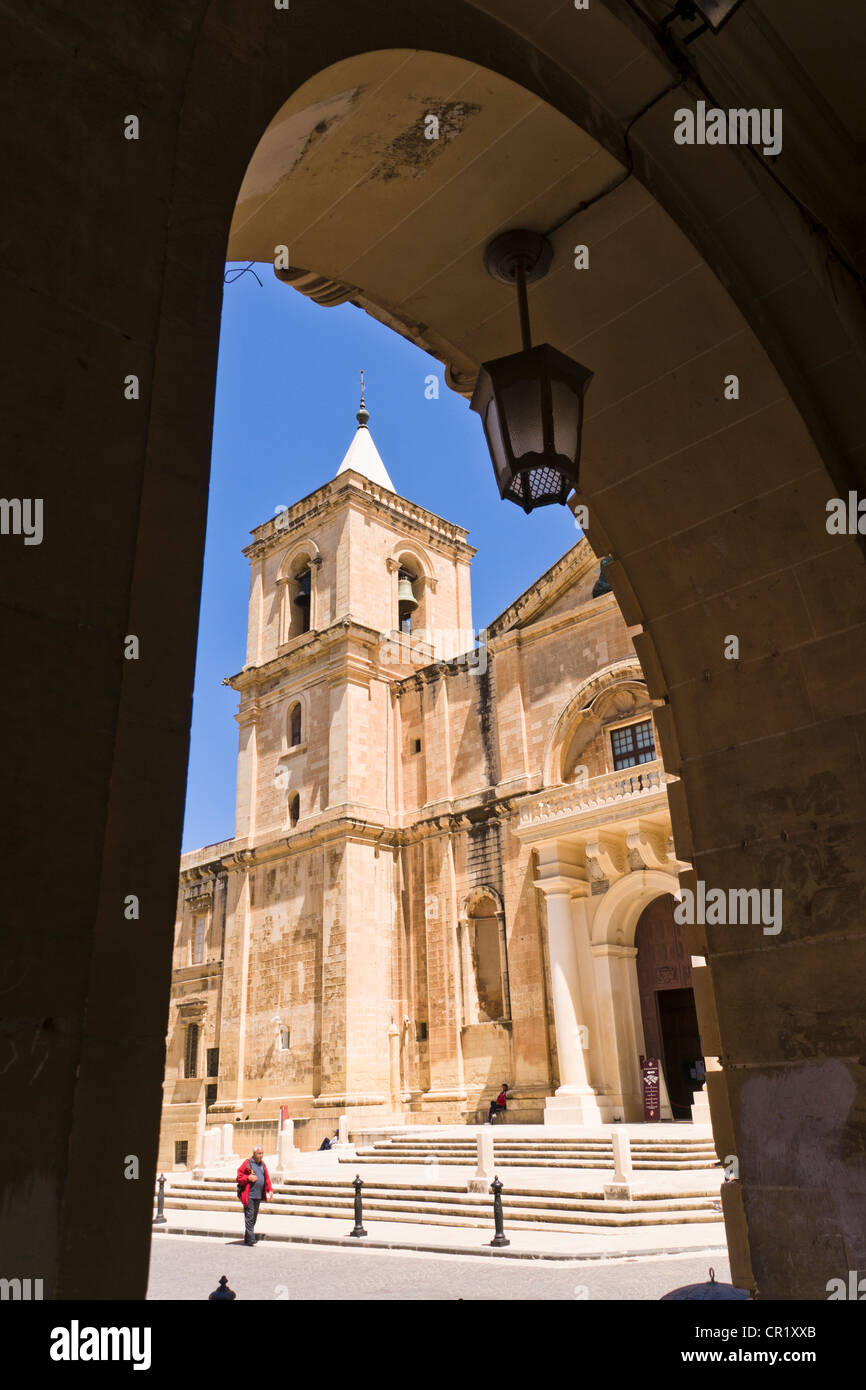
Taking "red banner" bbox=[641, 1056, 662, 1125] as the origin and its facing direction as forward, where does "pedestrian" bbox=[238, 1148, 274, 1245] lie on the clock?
The pedestrian is roughly at 1 o'clock from the red banner.

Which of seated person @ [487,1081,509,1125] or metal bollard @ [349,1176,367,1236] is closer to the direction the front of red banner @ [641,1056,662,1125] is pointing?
the metal bollard

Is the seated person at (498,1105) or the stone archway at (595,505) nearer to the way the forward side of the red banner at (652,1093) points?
the stone archway

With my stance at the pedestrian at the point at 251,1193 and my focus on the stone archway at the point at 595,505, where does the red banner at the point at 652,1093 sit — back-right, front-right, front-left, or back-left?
back-left

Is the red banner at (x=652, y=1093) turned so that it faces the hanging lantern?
yes

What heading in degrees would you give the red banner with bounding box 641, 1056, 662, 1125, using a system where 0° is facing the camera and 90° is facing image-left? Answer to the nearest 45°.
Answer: approximately 0°

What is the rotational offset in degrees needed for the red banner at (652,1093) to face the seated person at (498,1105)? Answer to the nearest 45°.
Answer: approximately 135° to its right

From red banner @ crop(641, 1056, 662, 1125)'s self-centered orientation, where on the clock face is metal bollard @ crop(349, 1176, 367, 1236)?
The metal bollard is roughly at 1 o'clock from the red banner.
